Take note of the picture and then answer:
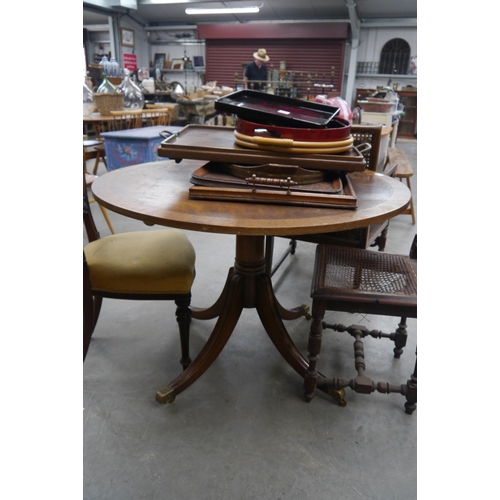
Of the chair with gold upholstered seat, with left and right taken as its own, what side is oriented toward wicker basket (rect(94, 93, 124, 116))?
left

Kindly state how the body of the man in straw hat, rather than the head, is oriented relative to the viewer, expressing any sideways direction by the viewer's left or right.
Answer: facing the viewer and to the right of the viewer

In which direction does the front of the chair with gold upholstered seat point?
to the viewer's right

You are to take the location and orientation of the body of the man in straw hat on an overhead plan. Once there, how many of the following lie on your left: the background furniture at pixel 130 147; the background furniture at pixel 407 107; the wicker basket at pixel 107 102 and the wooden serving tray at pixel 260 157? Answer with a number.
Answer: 1

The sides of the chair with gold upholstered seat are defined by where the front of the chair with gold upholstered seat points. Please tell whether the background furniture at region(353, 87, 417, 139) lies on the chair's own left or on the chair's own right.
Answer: on the chair's own left

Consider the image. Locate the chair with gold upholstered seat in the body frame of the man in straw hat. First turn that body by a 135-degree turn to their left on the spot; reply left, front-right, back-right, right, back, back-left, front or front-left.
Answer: back

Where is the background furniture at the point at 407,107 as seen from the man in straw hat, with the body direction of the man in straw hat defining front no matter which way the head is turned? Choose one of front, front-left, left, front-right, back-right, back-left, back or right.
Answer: left

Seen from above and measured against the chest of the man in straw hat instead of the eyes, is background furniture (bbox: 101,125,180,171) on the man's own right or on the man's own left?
on the man's own right

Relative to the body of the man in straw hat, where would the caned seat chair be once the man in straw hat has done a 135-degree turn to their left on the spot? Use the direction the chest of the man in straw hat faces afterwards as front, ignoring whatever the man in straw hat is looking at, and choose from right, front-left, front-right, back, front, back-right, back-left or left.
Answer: back
